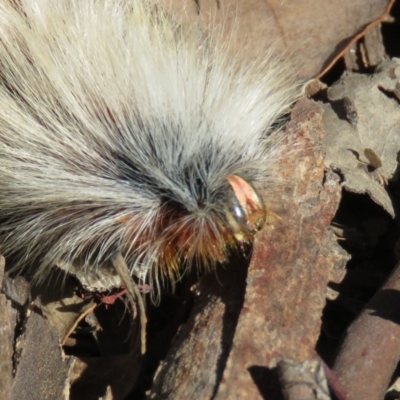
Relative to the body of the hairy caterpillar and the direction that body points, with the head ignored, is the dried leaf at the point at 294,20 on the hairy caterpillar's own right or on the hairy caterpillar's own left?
on the hairy caterpillar's own left

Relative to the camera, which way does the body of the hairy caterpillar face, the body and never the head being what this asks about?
to the viewer's right

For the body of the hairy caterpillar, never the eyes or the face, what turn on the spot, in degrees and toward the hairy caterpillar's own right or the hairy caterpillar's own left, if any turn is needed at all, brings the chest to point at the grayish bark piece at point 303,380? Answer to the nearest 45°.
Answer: approximately 45° to the hairy caterpillar's own right

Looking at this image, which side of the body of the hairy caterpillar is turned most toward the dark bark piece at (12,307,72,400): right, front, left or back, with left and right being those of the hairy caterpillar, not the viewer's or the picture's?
right

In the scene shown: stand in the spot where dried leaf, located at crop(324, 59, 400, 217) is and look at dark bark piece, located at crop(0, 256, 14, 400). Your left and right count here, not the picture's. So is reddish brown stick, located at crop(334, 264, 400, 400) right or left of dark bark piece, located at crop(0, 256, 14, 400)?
left

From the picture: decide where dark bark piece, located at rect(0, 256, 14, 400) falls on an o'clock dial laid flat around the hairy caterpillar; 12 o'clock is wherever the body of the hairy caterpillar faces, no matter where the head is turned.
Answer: The dark bark piece is roughly at 4 o'clock from the hairy caterpillar.

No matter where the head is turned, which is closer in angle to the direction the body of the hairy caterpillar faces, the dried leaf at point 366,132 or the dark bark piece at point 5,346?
the dried leaf

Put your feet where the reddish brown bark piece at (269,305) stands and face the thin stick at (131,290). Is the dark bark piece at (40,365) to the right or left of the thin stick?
left
